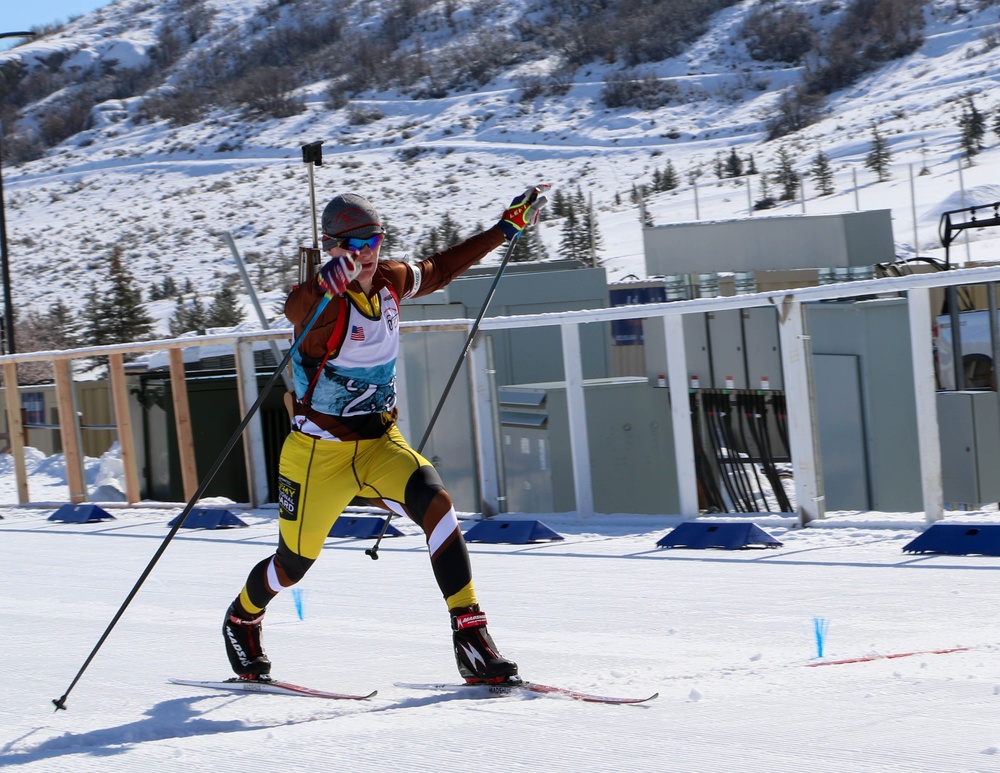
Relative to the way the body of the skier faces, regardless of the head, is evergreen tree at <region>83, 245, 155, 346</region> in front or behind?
behind

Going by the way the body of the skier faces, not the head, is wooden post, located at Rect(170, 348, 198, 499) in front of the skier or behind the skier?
behind
